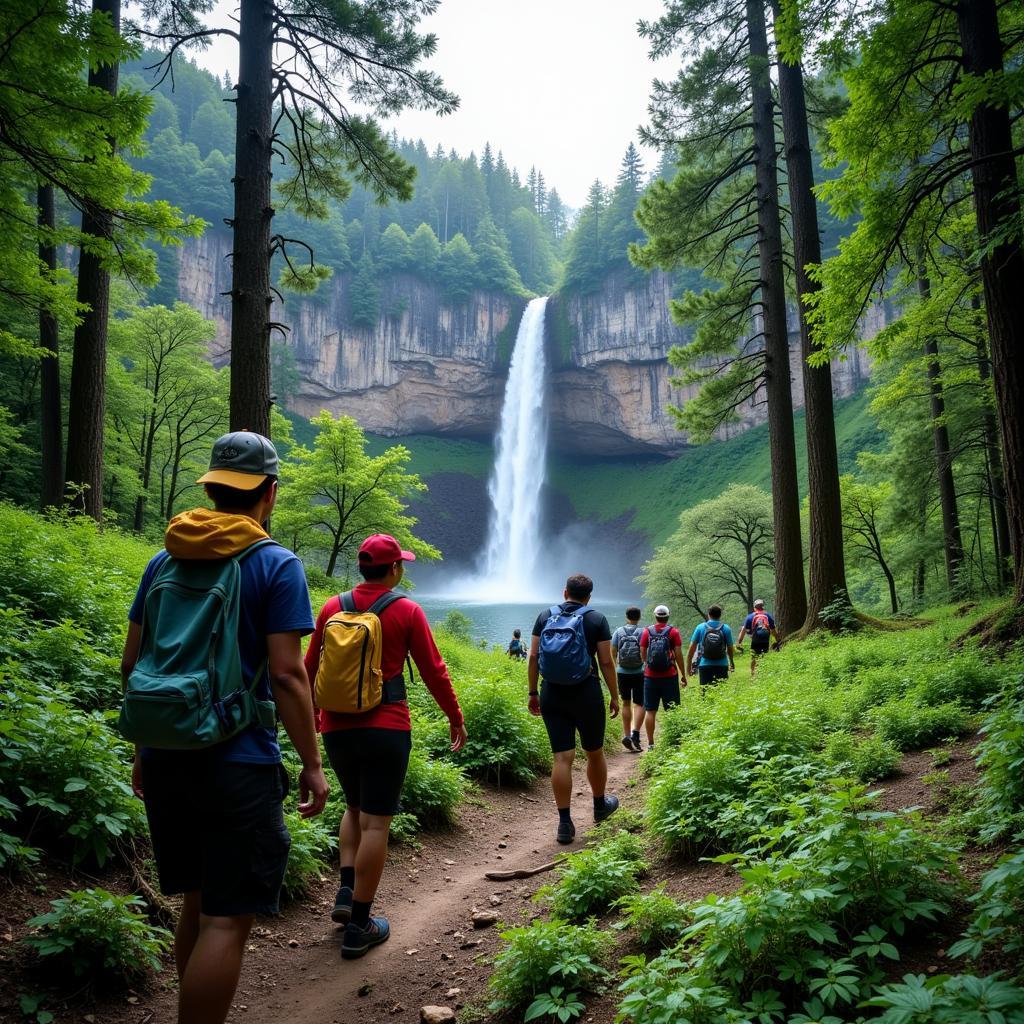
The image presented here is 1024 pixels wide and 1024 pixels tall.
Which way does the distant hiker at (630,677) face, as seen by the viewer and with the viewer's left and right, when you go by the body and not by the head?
facing away from the viewer

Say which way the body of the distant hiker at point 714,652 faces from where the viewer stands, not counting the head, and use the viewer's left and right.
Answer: facing away from the viewer

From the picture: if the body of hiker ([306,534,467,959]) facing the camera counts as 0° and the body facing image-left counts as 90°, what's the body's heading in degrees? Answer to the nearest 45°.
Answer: approximately 225°

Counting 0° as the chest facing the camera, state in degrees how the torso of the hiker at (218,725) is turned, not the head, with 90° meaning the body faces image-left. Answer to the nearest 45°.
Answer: approximately 225°

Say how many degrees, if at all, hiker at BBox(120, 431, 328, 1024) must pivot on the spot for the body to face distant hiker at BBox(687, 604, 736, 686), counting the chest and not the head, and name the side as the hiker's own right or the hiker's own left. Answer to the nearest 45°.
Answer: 0° — they already face them

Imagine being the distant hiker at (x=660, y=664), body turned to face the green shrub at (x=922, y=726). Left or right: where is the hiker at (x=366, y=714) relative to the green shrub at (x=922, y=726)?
right

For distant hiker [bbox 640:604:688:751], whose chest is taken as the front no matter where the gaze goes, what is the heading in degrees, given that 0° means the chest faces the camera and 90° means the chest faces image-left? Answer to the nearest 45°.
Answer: approximately 180°

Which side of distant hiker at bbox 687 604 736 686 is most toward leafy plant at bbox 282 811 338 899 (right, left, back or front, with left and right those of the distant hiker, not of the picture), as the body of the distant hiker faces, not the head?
back

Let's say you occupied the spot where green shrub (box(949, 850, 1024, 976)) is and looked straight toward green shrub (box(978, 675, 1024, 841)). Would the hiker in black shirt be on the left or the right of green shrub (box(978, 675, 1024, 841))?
left

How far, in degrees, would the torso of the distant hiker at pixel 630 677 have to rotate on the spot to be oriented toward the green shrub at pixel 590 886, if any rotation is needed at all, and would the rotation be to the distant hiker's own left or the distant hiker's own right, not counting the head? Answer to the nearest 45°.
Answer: approximately 180°

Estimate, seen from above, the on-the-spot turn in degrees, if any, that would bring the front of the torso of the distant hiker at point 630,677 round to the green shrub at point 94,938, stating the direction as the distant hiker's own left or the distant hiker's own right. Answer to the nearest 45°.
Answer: approximately 180°
